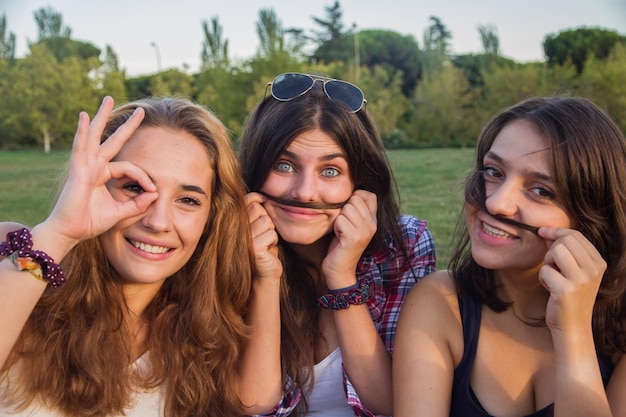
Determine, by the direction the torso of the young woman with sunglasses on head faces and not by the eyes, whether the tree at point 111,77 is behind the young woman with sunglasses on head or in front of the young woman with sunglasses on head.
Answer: behind

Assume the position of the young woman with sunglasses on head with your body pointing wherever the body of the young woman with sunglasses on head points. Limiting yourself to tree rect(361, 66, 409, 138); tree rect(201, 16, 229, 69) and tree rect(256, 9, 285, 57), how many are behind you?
3

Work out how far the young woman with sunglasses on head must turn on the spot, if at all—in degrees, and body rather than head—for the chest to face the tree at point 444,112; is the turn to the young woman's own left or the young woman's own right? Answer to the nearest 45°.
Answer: approximately 180°

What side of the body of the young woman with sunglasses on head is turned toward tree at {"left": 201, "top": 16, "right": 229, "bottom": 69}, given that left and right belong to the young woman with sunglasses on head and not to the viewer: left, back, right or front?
back

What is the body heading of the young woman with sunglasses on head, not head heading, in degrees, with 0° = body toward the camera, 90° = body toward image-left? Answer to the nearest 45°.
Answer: approximately 0°

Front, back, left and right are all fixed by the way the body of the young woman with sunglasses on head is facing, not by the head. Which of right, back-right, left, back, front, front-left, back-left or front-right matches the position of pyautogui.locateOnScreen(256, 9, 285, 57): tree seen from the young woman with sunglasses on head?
back

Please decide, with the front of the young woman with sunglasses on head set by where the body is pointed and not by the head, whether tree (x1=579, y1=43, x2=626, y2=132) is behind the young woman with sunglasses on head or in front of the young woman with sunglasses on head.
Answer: behind

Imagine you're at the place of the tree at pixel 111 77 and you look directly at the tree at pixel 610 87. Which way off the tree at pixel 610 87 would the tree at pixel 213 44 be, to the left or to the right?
left

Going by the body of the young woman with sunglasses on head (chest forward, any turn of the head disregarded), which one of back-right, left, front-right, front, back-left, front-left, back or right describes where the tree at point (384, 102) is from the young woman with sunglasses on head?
back
